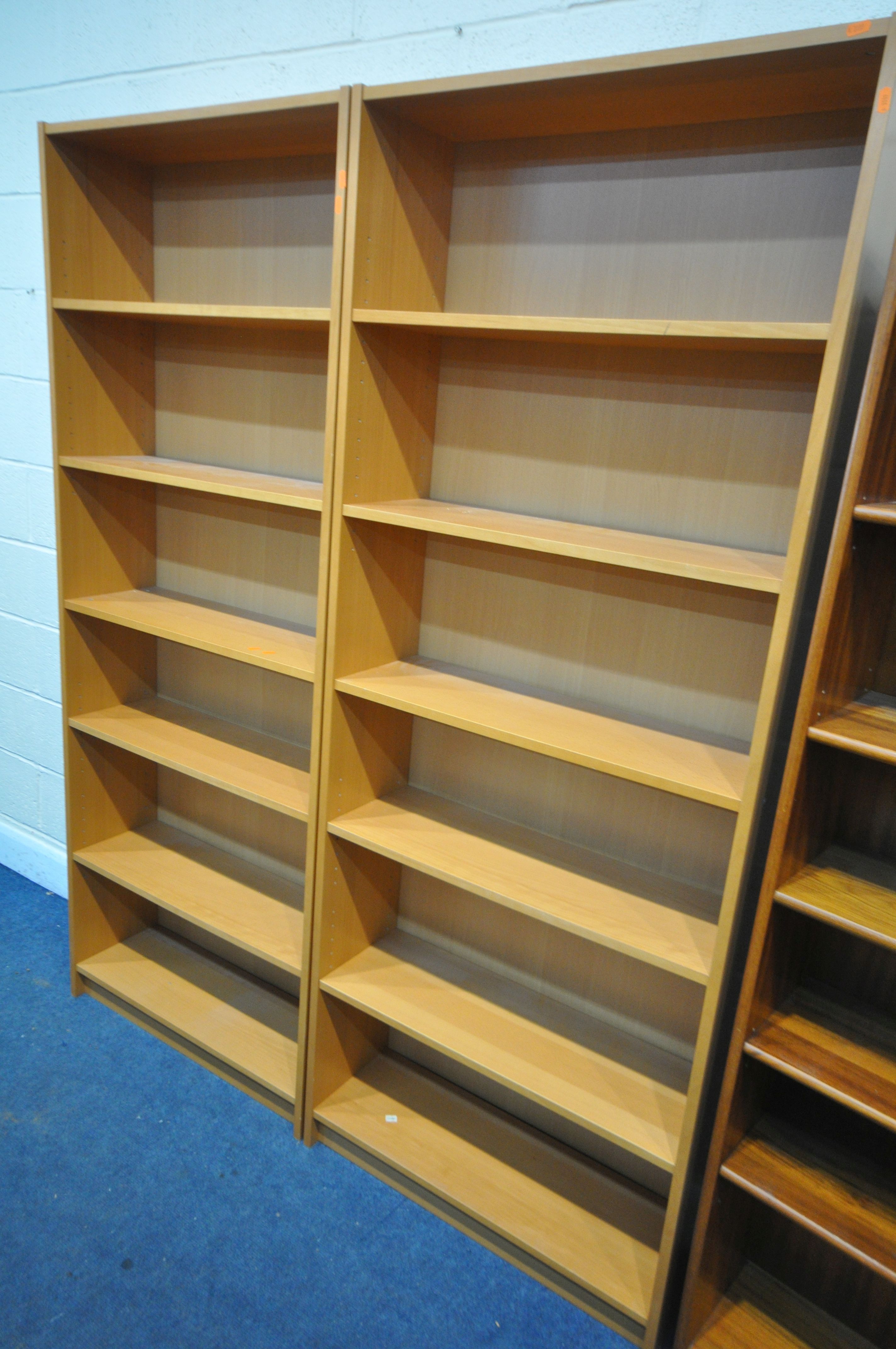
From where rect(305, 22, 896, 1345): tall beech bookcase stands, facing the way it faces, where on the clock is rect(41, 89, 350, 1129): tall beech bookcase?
rect(41, 89, 350, 1129): tall beech bookcase is roughly at 2 o'clock from rect(305, 22, 896, 1345): tall beech bookcase.

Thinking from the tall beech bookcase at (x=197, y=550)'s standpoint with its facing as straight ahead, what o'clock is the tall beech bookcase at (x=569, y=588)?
the tall beech bookcase at (x=569, y=588) is roughly at 9 o'clock from the tall beech bookcase at (x=197, y=550).

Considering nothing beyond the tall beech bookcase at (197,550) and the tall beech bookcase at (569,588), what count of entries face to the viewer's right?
0
